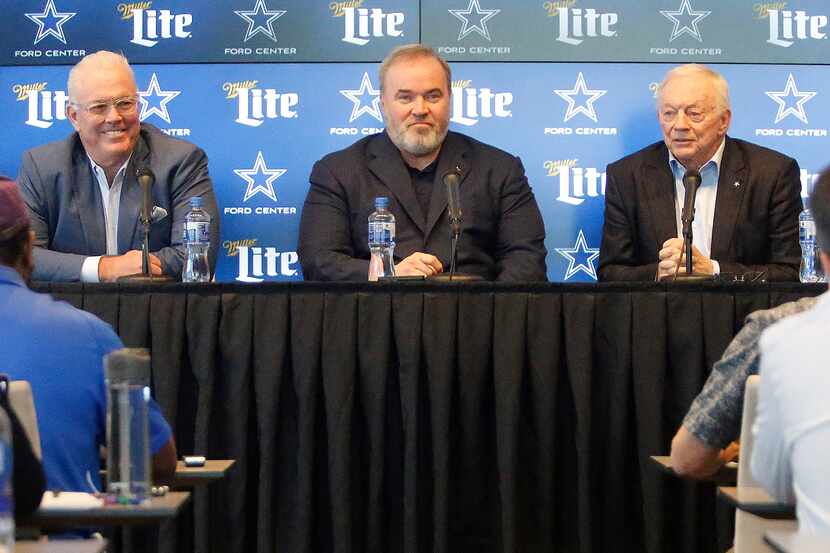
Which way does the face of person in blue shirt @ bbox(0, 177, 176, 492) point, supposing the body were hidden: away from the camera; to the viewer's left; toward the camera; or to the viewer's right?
away from the camera

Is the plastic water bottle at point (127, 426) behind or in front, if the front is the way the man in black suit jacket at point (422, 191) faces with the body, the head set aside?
in front

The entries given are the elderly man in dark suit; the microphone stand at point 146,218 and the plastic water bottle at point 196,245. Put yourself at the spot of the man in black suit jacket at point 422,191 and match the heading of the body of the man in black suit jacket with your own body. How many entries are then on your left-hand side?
1

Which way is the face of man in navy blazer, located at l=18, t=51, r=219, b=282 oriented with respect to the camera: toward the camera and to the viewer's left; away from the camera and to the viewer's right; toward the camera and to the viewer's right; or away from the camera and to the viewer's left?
toward the camera and to the viewer's right

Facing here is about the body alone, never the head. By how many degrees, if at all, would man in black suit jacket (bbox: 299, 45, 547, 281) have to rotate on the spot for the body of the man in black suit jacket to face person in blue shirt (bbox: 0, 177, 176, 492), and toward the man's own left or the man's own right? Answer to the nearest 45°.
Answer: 0° — they already face them

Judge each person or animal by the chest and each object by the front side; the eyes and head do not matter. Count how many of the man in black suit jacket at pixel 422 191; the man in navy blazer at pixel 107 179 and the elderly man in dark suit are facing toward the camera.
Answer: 3

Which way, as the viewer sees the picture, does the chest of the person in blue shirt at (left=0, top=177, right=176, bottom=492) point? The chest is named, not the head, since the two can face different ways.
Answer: away from the camera

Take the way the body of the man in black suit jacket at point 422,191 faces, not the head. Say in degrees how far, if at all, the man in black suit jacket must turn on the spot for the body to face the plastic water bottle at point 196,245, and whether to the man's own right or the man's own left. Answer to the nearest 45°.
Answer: approximately 45° to the man's own right

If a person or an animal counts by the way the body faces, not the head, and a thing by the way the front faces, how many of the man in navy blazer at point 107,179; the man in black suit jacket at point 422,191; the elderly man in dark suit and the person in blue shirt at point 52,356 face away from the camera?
1

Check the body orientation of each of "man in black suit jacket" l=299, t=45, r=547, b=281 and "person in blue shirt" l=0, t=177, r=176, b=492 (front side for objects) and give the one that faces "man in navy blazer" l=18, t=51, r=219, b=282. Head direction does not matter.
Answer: the person in blue shirt

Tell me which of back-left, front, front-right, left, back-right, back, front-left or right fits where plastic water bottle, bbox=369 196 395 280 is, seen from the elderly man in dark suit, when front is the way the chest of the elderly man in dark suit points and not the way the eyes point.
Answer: front-right

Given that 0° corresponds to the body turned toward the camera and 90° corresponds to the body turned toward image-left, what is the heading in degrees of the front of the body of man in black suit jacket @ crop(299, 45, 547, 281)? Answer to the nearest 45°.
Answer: approximately 0°

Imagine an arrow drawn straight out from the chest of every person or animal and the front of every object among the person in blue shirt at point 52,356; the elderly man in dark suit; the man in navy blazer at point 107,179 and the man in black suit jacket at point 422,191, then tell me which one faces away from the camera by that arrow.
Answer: the person in blue shirt
